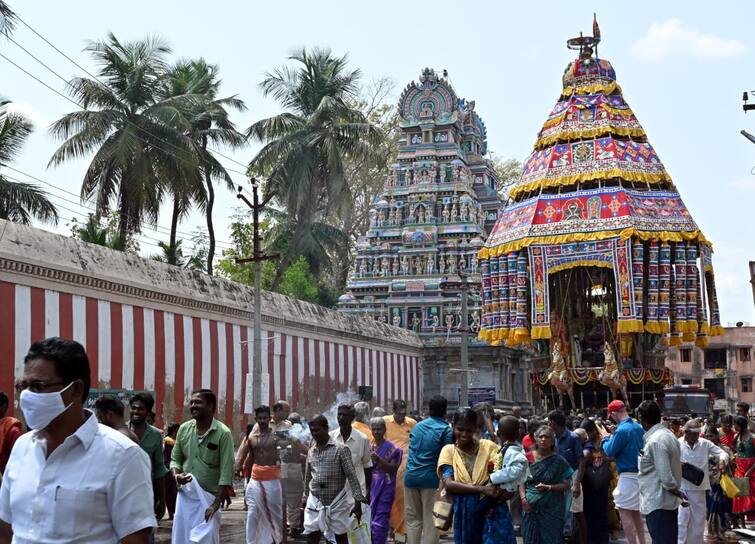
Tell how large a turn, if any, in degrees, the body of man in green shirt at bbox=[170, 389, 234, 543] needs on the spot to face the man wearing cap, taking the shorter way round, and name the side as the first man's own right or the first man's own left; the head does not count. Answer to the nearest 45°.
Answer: approximately 135° to the first man's own left

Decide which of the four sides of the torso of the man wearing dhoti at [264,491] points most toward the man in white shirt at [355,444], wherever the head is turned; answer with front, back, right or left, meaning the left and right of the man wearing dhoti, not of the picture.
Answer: left

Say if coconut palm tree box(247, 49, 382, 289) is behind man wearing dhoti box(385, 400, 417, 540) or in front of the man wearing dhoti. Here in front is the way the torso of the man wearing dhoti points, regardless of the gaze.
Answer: behind

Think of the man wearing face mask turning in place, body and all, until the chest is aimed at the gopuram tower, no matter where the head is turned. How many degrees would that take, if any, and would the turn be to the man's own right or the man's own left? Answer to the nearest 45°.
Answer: approximately 135° to the man's own right
